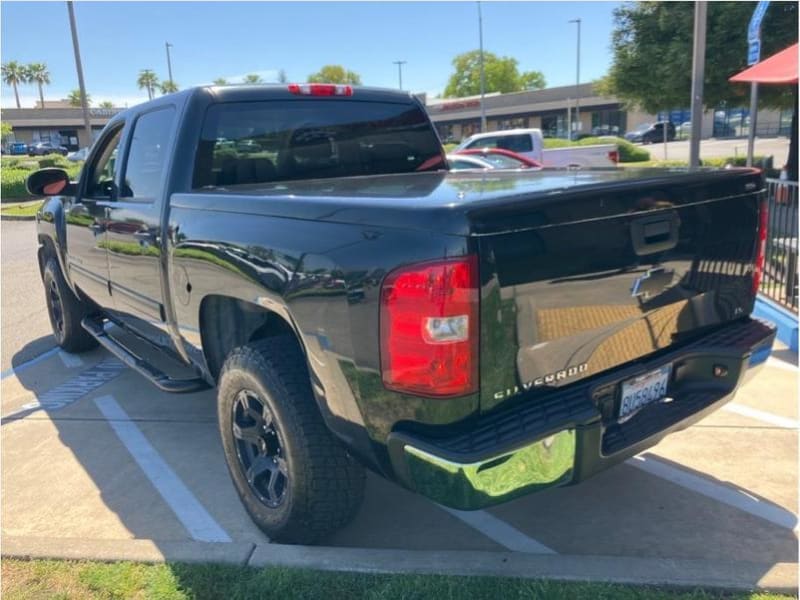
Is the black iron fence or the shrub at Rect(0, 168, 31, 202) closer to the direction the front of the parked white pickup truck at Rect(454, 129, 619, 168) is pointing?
the shrub

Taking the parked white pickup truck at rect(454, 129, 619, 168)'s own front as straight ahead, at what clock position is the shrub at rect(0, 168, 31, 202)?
The shrub is roughly at 12 o'clock from the parked white pickup truck.

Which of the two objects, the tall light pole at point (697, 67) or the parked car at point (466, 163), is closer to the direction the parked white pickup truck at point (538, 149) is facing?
the parked car

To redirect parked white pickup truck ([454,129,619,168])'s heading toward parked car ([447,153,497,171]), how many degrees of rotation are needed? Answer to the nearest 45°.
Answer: approximately 90° to its left

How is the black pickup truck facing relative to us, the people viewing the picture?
facing away from the viewer and to the left of the viewer

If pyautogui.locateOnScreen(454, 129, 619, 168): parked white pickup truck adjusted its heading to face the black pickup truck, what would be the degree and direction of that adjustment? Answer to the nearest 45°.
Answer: approximately 90° to its left

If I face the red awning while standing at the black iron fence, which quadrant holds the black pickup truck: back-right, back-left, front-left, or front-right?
back-left

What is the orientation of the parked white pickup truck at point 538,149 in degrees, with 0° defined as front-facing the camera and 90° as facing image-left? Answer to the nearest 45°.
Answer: approximately 90°

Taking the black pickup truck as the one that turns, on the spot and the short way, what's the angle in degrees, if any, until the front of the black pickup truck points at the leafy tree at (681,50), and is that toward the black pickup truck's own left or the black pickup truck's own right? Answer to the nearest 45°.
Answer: approximately 90° to the black pickup truck's own right

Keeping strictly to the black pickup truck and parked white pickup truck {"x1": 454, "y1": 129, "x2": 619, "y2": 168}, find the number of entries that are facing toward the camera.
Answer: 0

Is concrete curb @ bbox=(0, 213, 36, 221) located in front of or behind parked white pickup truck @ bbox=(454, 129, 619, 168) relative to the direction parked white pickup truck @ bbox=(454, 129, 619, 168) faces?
in front

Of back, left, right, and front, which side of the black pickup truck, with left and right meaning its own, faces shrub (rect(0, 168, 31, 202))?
front

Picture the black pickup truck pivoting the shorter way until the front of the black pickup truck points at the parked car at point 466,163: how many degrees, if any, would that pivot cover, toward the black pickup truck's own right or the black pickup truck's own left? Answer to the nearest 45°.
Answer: approximately 45° to the black pickup truck's own right

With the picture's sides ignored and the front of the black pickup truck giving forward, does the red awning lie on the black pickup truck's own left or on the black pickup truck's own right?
on the black pickup truck's own right
